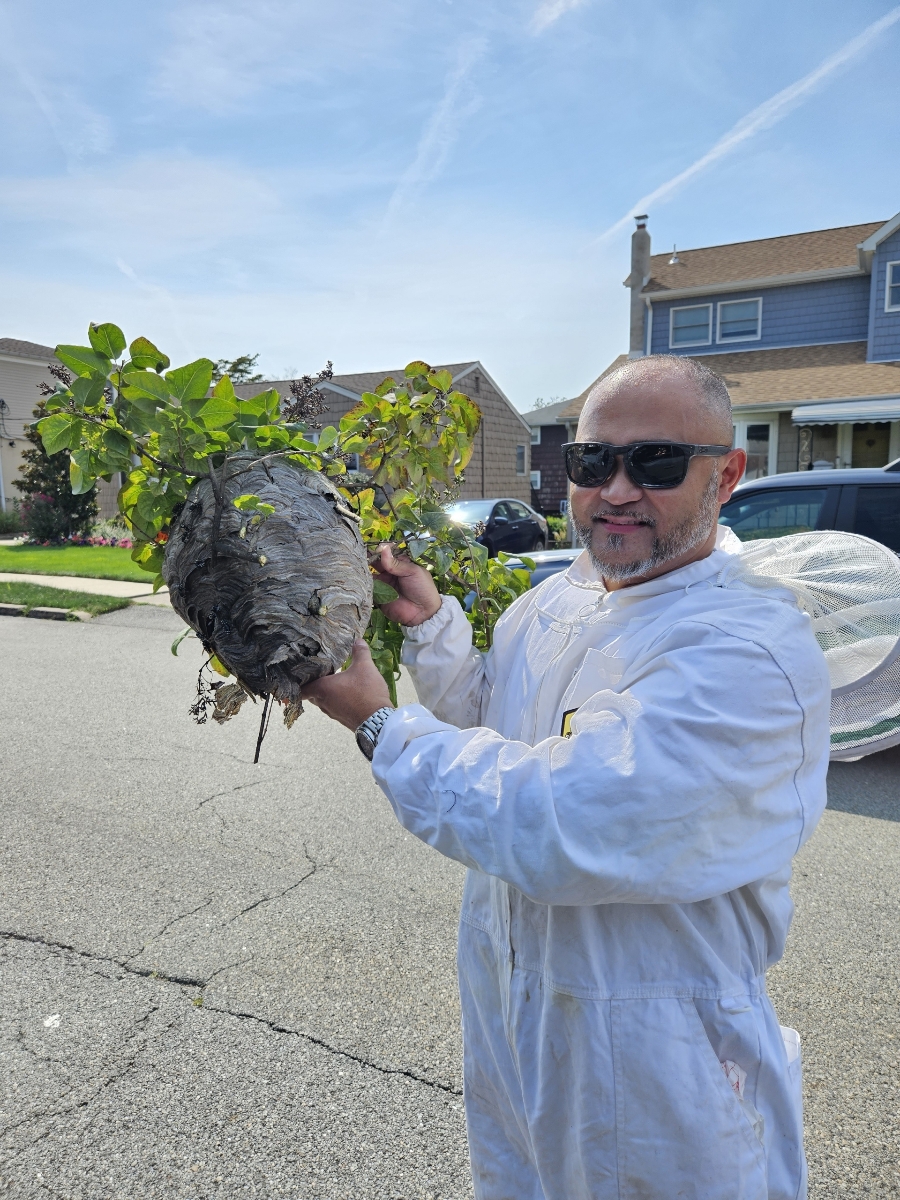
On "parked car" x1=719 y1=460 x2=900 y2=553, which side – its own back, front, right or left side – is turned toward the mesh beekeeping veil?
left

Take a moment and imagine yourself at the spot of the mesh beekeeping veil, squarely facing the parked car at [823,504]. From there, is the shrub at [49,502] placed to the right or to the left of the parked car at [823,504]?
left

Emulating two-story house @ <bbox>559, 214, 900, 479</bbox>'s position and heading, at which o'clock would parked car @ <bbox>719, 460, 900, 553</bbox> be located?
The parked car is roughly at 12 o'clock from the two-story house.

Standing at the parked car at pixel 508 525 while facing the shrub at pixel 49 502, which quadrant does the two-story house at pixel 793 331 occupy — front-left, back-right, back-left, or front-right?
back-right

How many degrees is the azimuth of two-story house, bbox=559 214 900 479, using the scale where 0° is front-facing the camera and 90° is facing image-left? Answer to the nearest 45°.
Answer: approximately 0°

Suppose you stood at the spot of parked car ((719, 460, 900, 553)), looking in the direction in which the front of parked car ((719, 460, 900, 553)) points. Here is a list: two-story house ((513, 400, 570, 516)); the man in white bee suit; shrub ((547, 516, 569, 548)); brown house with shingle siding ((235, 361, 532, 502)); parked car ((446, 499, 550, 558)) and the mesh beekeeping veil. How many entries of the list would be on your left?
2

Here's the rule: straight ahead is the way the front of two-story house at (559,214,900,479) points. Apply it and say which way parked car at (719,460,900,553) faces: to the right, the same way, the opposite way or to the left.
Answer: to the right

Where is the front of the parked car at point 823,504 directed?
to the viewer's left

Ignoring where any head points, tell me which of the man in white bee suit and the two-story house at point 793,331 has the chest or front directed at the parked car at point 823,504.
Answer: the two-story house

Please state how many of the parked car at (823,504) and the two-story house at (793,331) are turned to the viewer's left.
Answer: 1

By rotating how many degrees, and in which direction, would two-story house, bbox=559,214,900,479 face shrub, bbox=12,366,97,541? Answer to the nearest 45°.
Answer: approximately 90° to its right

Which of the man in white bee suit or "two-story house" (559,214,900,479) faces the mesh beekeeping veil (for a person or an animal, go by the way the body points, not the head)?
the two-story house

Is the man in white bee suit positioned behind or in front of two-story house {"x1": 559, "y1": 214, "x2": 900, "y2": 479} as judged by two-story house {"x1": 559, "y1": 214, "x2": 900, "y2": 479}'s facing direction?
in front

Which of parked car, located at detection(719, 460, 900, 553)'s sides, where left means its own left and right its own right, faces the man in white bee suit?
left
